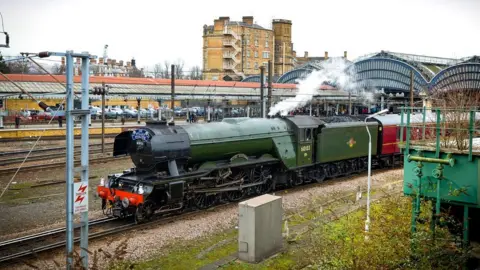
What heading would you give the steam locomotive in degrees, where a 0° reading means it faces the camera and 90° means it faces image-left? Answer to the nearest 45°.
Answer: approximately 45°

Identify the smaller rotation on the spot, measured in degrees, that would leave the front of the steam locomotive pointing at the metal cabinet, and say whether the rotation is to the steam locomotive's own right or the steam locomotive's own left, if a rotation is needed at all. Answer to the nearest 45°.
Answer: approximately 45° to the steam locomotive's own left

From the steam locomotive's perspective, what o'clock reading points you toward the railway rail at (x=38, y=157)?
The railway rail is roughly at 3 o'clock from the steam locomotive.

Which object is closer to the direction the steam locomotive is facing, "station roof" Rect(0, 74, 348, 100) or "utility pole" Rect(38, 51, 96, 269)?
the utility pole

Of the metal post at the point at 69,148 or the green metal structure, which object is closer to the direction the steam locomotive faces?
the metal post

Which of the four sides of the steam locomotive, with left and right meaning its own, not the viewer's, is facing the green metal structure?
left

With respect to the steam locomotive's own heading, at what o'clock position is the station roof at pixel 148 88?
The station roof is roughly at 4 o'clock from the steam locomotive.

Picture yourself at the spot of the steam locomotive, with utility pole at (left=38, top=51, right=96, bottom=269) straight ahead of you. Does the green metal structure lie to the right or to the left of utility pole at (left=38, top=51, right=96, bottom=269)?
left

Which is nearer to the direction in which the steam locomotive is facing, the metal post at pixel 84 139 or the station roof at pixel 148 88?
the metal post

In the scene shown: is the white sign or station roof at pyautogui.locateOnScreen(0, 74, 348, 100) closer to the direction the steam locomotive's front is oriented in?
the white sign
